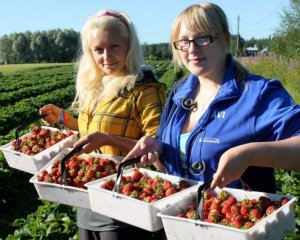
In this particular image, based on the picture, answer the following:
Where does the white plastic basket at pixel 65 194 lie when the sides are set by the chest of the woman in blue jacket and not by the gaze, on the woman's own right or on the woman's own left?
on the woman's own right

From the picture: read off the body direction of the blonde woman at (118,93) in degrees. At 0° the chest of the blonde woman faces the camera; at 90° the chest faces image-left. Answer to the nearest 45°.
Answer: approximately 45°

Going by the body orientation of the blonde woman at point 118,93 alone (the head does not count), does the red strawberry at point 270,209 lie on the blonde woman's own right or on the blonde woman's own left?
on the blonde woman's own left

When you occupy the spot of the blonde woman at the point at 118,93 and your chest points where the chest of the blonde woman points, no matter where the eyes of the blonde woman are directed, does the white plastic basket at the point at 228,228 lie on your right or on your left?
on your left
